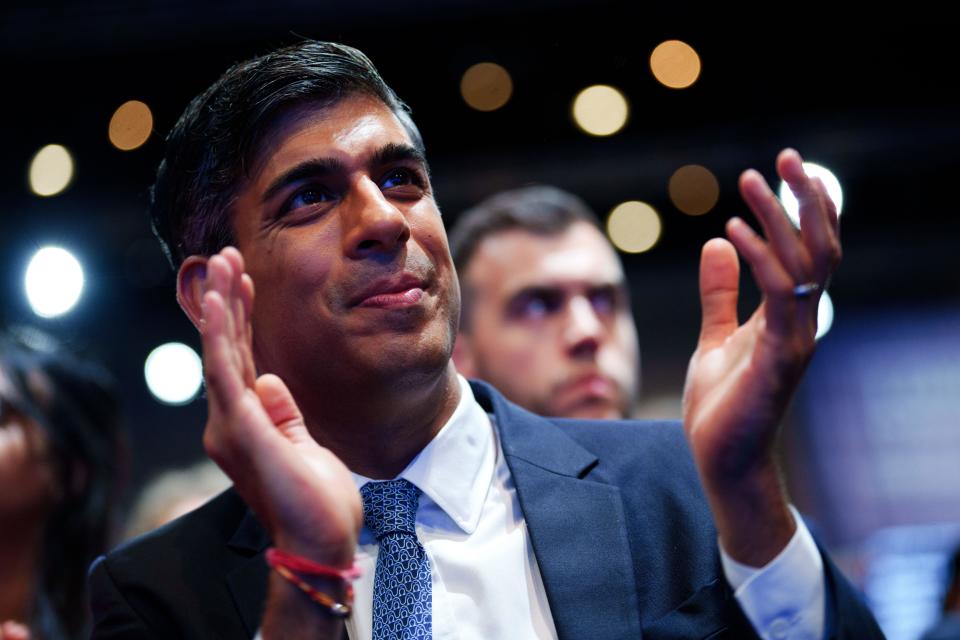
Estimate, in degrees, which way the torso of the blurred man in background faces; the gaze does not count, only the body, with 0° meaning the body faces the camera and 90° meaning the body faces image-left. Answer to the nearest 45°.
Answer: approximately 315°
